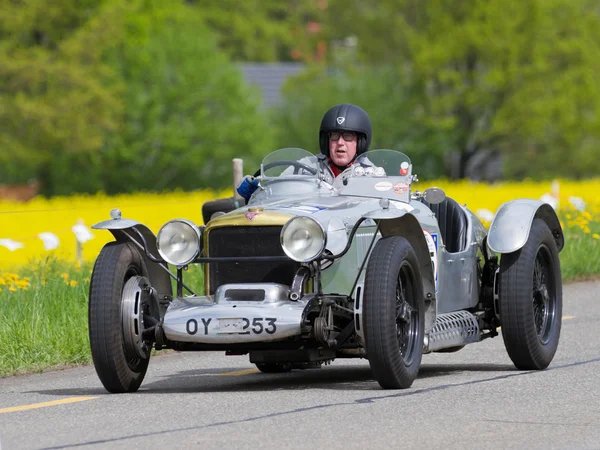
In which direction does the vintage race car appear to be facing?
toward the camera
